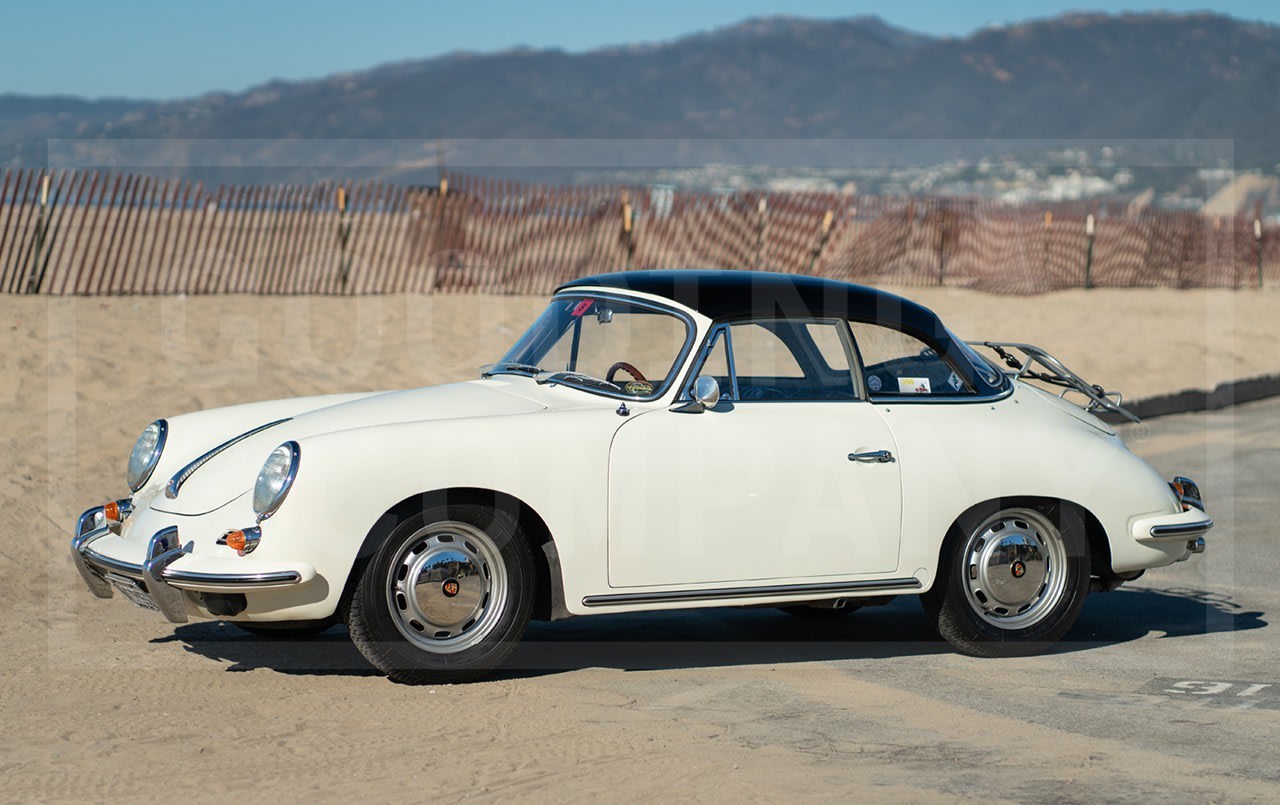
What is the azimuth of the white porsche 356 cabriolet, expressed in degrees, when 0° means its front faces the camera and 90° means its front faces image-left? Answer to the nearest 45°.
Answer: approximately 45°
